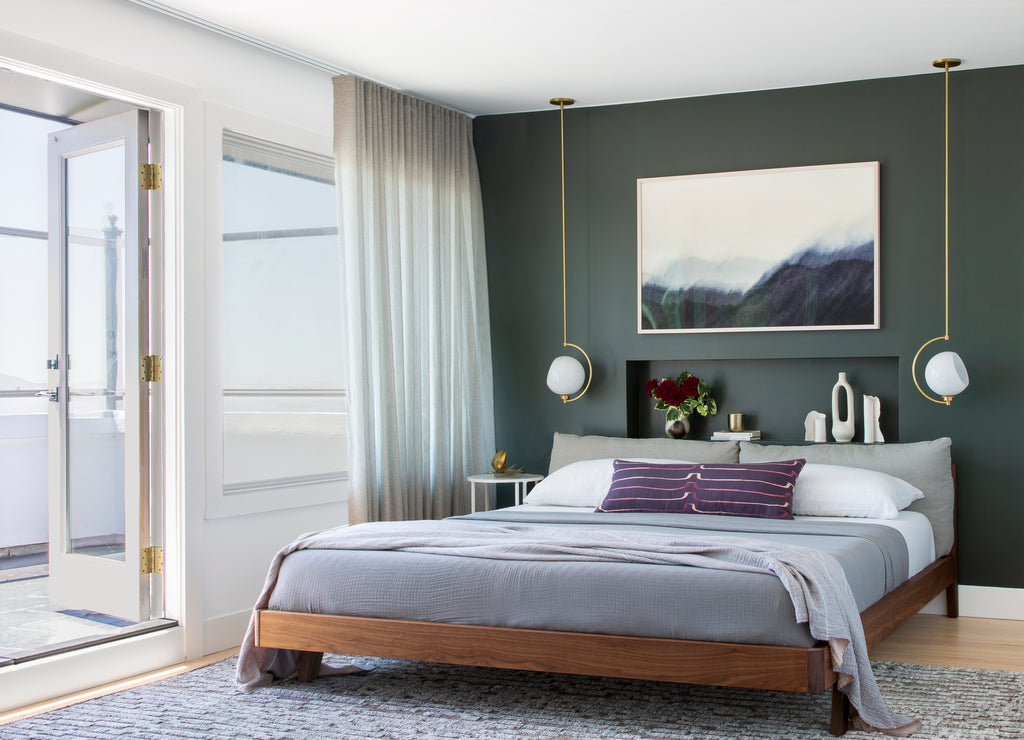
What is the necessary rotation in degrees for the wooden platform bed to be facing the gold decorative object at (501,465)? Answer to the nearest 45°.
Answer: approximately 135° to its right

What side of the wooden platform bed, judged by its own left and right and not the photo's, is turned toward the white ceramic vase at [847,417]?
back

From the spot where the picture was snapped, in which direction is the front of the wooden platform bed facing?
facing the viewer and to the left of the viewer

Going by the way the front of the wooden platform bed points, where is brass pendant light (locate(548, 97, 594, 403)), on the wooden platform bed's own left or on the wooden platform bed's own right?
on the wooden platform bed's own right

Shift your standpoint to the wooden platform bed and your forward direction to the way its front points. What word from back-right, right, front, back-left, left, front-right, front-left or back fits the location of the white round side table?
back-right

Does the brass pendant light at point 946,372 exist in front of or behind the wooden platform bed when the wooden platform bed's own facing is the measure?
behind

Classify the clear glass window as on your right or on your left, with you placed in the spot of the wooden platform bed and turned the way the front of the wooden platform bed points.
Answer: on your right

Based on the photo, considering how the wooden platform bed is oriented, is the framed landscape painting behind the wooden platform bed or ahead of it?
behind
